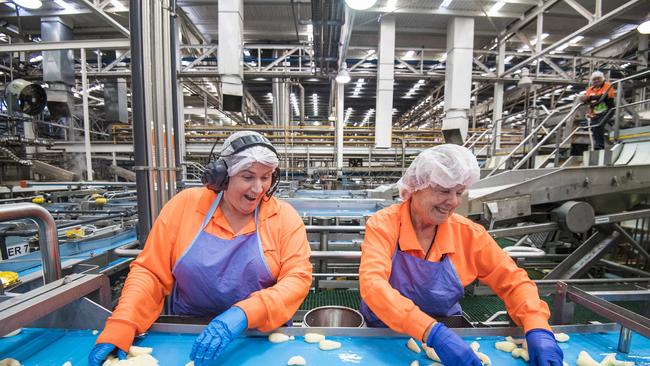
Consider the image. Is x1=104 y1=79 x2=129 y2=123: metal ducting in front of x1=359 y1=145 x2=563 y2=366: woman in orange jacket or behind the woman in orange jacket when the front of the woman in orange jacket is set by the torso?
behind

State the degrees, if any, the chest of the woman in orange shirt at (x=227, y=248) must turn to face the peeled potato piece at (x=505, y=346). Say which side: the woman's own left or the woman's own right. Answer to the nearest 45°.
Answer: approximately 45° to the woman's own left

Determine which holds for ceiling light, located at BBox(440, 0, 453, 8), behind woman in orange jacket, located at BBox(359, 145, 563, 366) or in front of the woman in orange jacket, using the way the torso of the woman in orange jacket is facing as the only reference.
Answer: behind

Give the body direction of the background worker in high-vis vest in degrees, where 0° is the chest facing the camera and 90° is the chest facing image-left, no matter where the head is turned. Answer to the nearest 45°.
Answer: approximately 45°

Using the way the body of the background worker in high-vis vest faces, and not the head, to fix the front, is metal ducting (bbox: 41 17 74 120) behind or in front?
in front

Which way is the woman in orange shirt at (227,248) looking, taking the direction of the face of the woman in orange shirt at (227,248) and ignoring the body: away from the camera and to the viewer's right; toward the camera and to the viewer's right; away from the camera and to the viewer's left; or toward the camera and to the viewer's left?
toward the camera and to the viewer's right

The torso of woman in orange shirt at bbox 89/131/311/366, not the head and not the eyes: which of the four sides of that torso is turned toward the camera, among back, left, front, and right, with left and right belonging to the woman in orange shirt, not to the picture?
front

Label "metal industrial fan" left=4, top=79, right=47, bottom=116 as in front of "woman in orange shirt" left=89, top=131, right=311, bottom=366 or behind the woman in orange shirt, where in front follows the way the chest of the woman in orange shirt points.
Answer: behind

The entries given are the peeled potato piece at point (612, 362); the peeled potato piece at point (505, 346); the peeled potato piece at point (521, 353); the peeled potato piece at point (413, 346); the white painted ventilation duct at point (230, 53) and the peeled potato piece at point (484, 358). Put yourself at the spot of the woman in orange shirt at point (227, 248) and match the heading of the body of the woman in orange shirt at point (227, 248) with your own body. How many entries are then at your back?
1

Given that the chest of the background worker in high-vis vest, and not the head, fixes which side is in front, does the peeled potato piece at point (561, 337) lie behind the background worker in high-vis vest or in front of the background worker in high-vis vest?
in front

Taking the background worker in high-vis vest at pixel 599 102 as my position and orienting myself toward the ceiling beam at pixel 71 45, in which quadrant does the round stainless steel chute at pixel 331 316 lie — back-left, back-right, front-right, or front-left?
front-left

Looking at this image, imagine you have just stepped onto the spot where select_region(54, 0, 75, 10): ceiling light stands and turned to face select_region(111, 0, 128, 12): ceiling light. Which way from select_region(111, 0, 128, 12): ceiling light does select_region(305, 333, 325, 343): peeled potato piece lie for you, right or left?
right

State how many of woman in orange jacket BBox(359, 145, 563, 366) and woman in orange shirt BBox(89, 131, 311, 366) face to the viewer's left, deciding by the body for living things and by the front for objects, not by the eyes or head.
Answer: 0
